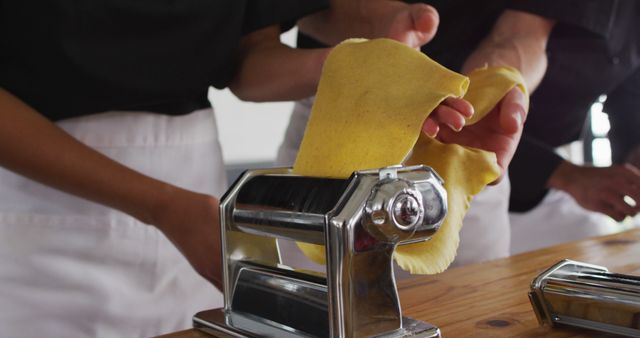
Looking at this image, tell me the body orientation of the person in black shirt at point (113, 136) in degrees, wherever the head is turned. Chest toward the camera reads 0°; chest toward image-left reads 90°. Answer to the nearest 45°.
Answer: approximately 315°

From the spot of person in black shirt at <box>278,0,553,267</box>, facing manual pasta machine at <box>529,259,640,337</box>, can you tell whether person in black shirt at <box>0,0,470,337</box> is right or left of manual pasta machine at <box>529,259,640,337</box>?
right

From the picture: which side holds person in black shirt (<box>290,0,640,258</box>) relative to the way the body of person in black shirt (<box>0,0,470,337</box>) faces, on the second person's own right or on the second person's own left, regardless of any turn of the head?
on the second person's own left

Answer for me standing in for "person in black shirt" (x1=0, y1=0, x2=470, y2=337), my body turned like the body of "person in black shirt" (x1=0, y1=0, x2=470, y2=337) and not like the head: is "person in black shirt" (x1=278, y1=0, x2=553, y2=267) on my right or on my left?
on my left

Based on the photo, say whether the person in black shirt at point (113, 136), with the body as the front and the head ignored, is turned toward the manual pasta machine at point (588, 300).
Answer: yes
